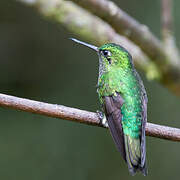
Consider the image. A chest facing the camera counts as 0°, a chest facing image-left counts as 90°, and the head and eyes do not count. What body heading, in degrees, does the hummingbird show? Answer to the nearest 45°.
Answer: approximately 135°
